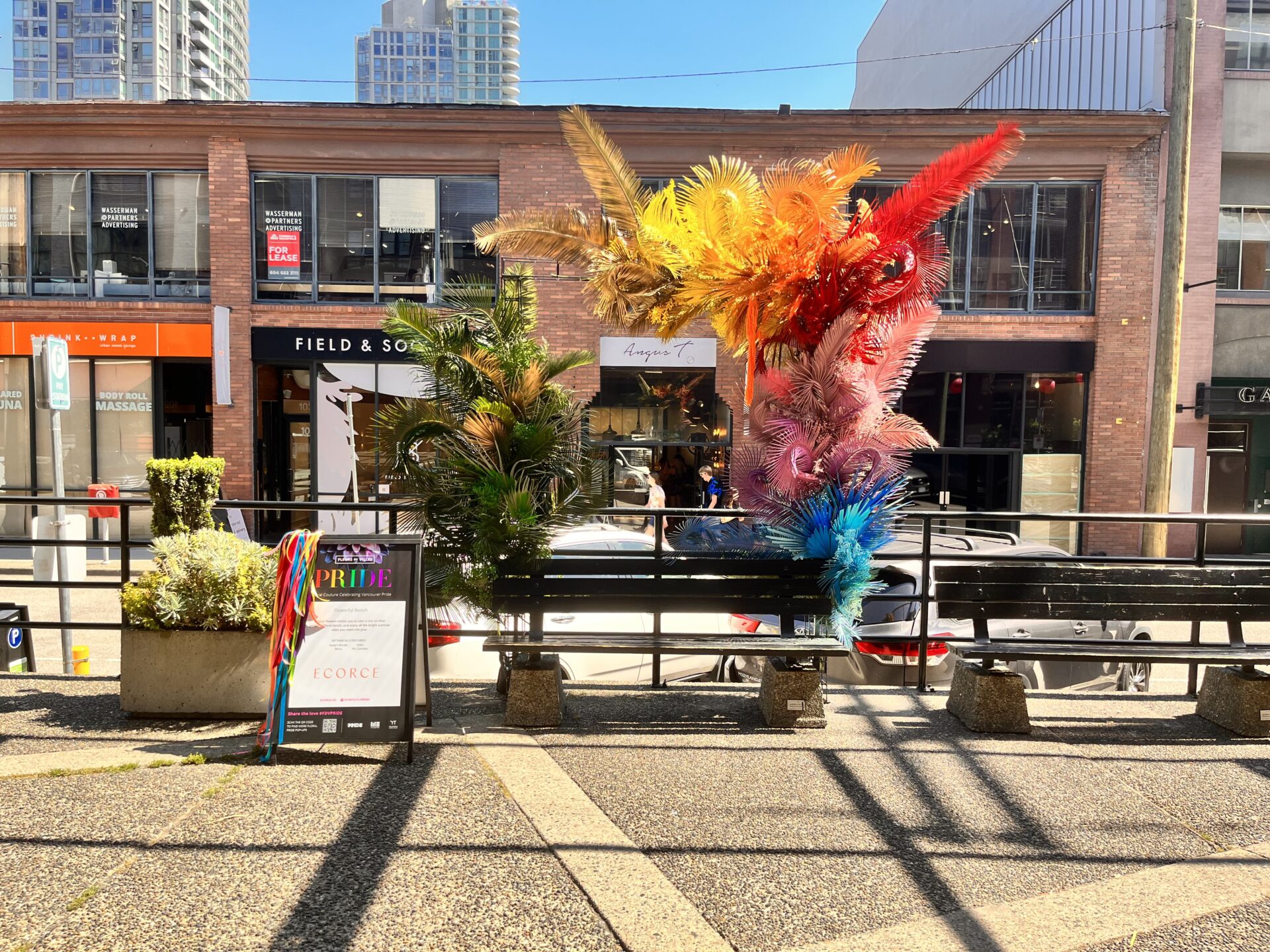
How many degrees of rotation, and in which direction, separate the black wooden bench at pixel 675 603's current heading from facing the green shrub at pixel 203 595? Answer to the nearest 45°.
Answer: approximately 90° to its right

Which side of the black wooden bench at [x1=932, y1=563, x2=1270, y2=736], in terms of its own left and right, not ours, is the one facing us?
front

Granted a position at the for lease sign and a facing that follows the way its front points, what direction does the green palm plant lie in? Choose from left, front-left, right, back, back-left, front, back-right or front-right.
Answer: front

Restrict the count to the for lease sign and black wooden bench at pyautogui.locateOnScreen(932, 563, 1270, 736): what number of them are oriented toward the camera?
2

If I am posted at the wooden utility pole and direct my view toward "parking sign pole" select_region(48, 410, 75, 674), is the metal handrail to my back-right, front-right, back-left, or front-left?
front-left

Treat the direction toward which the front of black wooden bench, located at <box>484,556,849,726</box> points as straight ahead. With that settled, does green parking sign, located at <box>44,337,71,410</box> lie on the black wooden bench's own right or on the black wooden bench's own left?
on the black wooden bench's own right

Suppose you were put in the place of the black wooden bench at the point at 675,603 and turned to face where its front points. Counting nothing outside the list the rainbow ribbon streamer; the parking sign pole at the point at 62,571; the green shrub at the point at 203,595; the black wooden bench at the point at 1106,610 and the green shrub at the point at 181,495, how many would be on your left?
1

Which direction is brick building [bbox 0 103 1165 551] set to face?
toward the camera

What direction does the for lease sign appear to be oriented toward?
toward the camera

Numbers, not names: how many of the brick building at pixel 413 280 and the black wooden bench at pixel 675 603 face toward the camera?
2

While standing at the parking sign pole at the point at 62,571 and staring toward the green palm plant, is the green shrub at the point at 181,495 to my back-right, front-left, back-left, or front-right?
front-right

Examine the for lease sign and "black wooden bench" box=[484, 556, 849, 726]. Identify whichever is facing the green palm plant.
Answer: the for lease sign

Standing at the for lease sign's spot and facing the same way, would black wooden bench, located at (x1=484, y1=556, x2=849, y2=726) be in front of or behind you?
in front

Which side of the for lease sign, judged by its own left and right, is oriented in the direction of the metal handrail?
front

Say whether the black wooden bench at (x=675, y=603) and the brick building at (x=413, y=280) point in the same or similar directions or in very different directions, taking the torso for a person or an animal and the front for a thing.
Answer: same or similar directions
